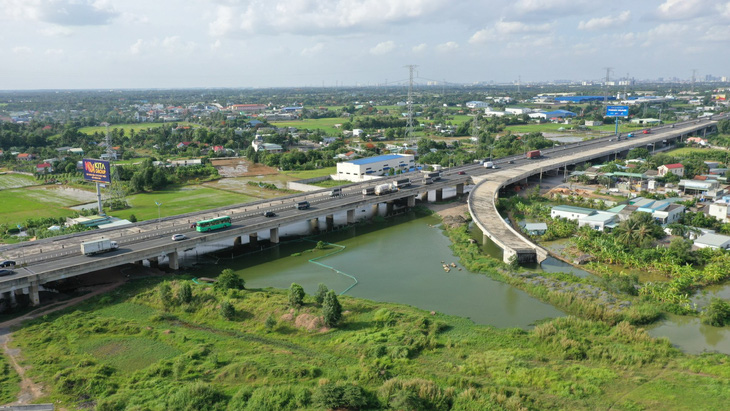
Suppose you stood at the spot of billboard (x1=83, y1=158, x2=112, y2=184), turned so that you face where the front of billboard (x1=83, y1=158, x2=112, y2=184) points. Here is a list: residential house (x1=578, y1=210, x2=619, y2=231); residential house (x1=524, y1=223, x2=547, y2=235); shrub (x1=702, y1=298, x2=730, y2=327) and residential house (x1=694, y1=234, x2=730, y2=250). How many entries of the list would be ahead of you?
4

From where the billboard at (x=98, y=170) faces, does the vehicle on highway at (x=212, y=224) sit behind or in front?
in front

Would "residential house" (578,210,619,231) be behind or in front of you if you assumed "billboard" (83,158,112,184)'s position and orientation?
in front

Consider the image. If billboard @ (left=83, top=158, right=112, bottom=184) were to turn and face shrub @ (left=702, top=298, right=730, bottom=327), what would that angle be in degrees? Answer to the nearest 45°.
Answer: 0° — it already faces it

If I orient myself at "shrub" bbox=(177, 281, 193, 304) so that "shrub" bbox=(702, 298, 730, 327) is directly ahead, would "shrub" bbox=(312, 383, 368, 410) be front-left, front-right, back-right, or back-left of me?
front-right

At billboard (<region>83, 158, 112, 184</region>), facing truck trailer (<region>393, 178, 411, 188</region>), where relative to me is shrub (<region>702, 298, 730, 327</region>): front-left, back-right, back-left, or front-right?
front-right
